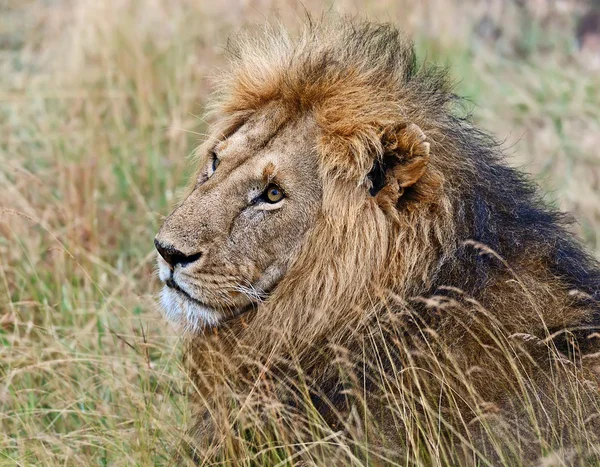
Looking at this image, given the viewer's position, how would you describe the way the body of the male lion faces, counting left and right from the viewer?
facing the viewer and to the left of the viewer
